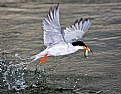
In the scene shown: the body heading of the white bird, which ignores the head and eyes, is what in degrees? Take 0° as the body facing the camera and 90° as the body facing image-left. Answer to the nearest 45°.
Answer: approximately 270°
